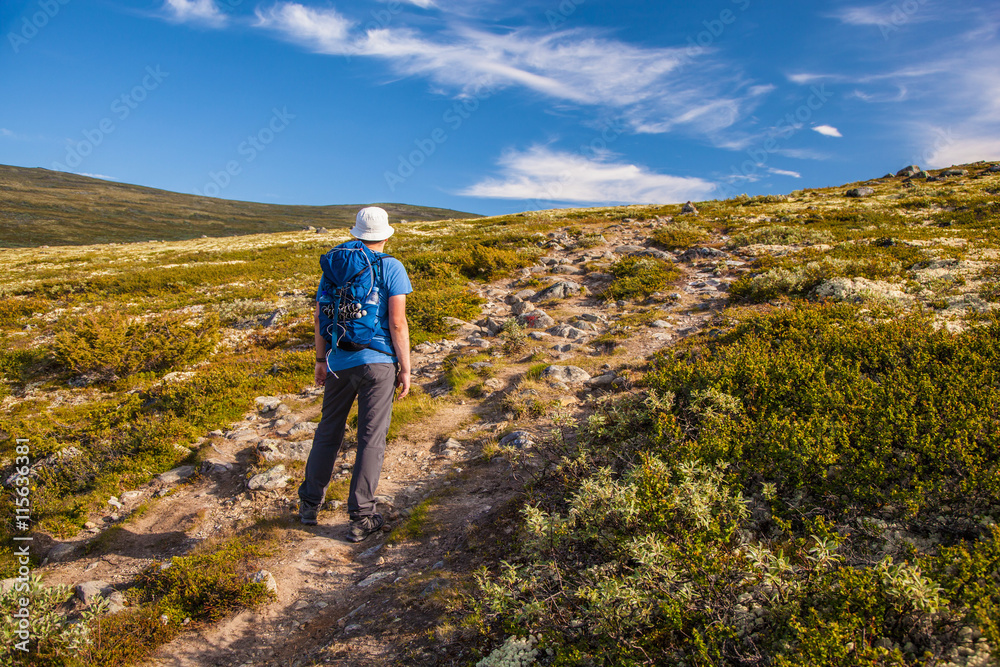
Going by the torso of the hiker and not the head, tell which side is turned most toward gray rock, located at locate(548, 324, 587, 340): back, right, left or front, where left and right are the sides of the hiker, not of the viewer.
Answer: front

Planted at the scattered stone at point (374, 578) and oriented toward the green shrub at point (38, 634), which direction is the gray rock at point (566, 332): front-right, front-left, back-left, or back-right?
back-right

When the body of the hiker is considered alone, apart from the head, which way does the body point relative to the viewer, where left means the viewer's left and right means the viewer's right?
facing away from the viewer and to the right of the viewer

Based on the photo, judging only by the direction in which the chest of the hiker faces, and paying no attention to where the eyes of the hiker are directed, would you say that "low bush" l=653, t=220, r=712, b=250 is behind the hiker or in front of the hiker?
in front

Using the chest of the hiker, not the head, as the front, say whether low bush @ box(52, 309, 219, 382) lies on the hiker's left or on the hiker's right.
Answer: on the hiker's left

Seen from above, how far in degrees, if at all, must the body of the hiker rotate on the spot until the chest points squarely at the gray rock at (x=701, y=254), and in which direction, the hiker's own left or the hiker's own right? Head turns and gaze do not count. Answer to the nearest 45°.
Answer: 0° — they already face it

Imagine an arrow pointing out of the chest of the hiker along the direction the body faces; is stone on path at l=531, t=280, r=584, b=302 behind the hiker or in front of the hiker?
in front

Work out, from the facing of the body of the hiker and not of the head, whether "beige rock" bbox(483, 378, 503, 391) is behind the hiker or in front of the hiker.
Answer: in front

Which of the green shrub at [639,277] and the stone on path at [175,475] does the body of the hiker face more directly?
the green shrub

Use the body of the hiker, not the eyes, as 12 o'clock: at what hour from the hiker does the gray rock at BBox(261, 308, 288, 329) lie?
The gray rock is roughly at 10 o'clock from the hiker.
